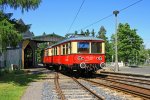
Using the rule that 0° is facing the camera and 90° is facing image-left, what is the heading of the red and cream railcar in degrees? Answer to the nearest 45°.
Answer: approximately 315°

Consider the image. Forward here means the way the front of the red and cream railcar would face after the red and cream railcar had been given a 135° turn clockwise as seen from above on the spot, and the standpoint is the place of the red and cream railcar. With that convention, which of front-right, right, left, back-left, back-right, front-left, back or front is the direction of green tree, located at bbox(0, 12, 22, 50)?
front-left
